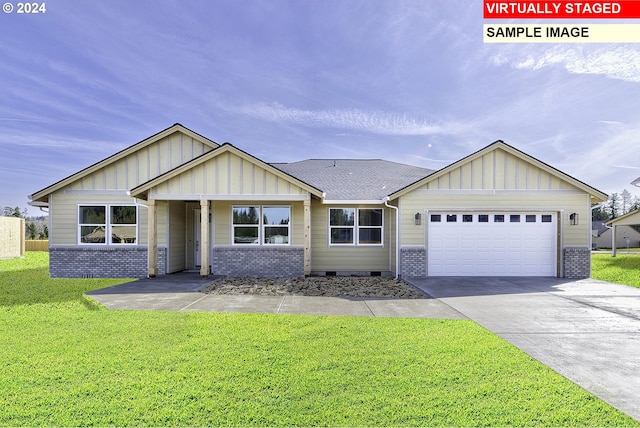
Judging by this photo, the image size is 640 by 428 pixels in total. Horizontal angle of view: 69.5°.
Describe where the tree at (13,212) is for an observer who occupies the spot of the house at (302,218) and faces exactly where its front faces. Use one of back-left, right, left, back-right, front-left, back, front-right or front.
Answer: back-right

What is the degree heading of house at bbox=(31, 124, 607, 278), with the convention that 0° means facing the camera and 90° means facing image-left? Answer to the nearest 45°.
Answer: approximately 0°

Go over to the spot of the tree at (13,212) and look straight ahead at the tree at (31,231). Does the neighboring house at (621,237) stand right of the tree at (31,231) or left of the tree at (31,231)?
left

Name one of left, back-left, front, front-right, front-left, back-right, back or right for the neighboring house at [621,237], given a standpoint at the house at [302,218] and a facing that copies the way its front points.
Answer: back-left

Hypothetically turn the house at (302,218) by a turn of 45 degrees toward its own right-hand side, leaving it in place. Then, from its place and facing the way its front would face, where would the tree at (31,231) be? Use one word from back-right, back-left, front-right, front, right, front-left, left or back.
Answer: right
